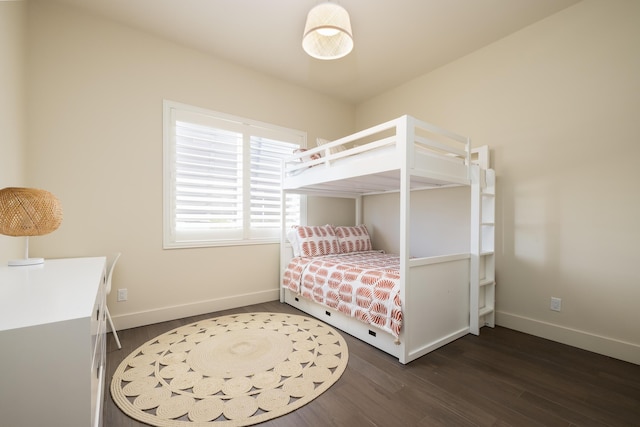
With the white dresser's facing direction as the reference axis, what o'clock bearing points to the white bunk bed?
The white bunk bed is roughly at 12 o'clock from the white dresser.

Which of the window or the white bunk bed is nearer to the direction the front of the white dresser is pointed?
the white bunk bed

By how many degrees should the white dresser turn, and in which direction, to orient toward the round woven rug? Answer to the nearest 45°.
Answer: approximately 45° to its left

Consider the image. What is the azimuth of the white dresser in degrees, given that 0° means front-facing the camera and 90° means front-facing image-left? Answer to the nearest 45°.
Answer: approximately 270°

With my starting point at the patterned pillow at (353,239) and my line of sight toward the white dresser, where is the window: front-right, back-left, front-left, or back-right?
front-right

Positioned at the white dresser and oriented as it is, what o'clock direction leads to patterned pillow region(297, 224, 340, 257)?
The patterned pillow is roughly at 11 o'clock from the white dresser.

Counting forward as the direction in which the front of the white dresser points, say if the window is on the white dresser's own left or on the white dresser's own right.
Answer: on the white dresser's own left
